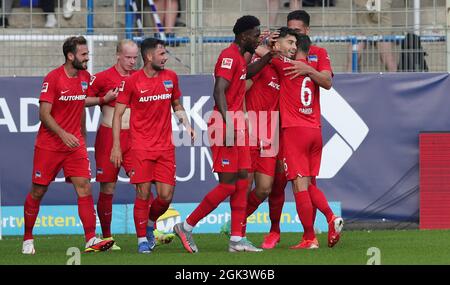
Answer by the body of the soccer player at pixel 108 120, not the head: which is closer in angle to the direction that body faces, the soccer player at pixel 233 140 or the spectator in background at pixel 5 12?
the soccer player

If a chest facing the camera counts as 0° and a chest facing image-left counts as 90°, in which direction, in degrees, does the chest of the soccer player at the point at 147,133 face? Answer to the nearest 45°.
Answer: approximately 315°

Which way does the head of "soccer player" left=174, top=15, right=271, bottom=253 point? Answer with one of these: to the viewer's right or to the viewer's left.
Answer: to the viewer's right

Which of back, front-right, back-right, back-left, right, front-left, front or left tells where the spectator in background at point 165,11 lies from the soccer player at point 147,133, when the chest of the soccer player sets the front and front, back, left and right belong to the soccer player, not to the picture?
back-left

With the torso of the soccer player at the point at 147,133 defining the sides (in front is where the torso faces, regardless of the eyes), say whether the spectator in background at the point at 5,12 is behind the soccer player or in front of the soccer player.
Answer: behind

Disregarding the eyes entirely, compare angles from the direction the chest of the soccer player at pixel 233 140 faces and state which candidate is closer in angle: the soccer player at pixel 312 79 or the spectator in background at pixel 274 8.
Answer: the soccer player

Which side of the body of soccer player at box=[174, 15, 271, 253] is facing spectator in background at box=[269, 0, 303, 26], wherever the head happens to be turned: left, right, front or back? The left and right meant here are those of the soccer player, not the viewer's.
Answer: left

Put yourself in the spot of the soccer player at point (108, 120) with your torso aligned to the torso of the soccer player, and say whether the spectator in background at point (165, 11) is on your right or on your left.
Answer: on your left
